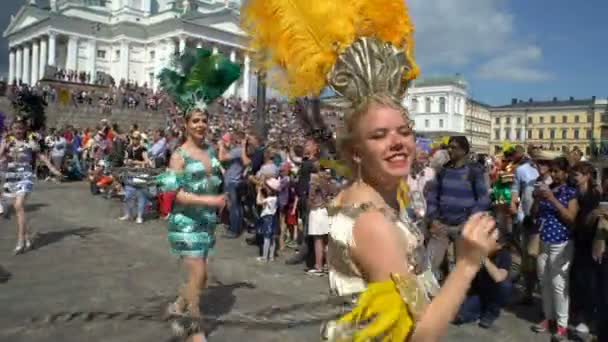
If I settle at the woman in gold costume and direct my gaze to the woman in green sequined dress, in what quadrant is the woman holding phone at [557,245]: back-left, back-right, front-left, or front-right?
front-right

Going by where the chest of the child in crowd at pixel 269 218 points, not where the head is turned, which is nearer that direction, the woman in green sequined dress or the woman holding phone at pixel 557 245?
the woman in green sequined dress

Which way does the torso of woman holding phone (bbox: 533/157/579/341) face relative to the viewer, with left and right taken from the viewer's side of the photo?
facing the viewer and to the left of the viewer

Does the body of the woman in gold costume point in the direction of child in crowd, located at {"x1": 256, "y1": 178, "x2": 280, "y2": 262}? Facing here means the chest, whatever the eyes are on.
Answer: no

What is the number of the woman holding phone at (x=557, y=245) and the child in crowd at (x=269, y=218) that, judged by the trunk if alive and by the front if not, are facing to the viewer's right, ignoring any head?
0

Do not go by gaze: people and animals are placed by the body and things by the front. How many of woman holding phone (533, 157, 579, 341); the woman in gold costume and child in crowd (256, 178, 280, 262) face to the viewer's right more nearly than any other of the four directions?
1

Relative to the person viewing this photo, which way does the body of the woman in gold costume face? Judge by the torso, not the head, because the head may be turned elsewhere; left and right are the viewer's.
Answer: facing to the right of the viewer

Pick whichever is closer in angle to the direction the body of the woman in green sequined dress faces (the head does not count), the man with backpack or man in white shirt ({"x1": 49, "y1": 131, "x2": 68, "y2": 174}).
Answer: the man with backpack

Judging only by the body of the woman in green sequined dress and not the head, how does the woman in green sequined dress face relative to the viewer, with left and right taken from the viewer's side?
facing the viewer and to the right of the viewer

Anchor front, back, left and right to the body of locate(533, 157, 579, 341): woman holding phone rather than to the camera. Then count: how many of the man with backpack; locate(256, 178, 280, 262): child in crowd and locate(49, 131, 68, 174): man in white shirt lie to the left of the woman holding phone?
0

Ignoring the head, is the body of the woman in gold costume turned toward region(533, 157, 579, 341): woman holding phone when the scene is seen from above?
no
